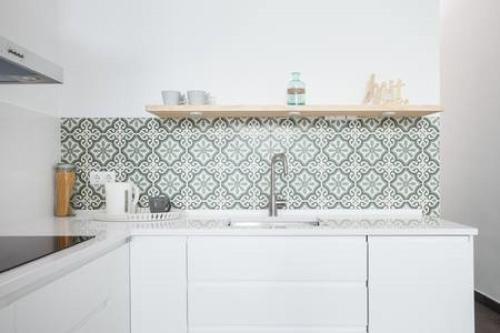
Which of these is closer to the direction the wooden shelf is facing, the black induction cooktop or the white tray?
the black induction cooktop

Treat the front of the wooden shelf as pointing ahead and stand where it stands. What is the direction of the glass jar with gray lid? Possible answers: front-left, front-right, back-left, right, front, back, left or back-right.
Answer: right

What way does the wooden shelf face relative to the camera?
toward the camera

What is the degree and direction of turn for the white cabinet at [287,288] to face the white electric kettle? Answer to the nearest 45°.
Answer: approximately 90° to its right

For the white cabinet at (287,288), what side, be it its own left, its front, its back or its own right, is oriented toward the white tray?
right

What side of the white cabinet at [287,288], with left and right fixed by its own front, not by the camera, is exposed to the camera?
front

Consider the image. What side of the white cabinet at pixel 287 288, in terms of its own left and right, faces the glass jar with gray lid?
right

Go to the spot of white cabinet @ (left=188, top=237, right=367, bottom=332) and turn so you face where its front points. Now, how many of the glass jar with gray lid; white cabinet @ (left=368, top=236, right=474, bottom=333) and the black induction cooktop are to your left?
1

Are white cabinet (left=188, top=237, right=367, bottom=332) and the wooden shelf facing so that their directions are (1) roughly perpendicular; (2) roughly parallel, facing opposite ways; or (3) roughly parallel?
roughly parallel

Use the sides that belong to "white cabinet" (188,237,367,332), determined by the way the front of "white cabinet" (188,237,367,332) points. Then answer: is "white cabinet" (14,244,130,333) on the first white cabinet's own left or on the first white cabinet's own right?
on the first white cabinet's own right

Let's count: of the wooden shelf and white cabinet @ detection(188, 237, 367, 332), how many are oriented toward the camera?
2
